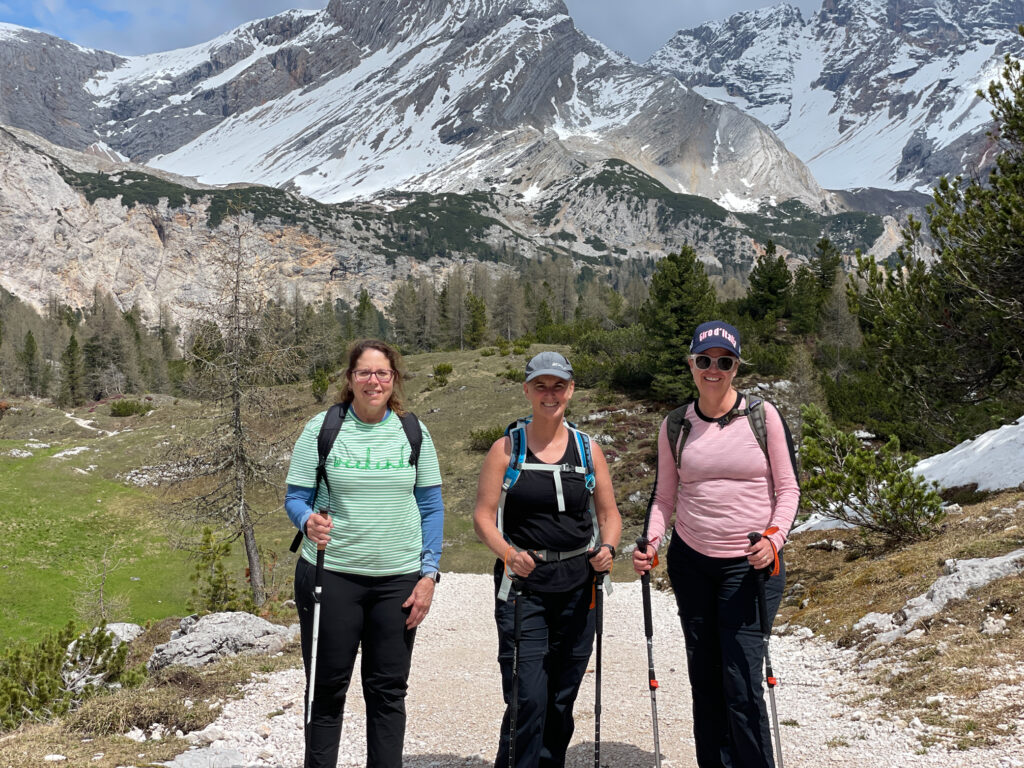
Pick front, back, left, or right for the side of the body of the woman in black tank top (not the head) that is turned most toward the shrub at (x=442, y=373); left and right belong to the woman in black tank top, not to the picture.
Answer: back

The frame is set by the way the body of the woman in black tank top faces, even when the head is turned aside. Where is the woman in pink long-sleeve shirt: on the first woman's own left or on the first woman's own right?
on the first woman's own left

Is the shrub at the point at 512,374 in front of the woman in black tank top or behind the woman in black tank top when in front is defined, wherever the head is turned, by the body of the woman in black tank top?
behind

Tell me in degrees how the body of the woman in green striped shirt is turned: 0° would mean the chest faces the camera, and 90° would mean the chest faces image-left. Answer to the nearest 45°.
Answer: approximately 0°

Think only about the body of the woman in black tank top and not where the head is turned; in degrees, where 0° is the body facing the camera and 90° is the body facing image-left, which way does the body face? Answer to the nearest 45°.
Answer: approximately 0°

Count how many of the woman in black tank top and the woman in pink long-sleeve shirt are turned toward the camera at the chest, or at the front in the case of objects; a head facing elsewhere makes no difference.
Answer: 2

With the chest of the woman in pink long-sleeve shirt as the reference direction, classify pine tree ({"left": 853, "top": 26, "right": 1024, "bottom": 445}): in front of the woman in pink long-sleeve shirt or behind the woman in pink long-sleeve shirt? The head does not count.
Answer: behind
